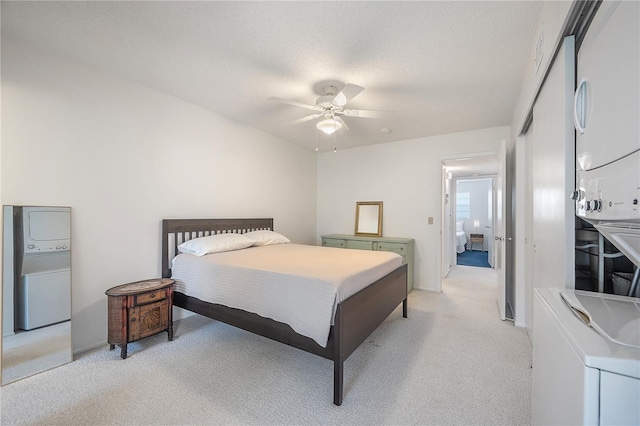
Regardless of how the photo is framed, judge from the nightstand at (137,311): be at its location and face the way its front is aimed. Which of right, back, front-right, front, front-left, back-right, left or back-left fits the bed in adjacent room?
front-left

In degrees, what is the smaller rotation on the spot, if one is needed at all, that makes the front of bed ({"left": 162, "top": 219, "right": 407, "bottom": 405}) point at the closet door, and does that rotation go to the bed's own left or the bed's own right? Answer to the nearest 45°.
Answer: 0° — it already faces it

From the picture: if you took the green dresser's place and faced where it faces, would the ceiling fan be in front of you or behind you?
in front

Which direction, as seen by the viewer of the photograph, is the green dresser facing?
facing the viewer and to the left of the viewer

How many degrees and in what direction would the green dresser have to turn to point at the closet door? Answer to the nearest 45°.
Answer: approximately 45° to its left

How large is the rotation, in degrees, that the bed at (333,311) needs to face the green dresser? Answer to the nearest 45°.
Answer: approximately 90° to its left

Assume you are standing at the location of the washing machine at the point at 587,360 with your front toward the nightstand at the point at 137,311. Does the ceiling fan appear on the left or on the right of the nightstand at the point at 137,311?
right

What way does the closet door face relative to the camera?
to the viewer's left

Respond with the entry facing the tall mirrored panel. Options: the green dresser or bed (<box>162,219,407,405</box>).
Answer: the green dresser

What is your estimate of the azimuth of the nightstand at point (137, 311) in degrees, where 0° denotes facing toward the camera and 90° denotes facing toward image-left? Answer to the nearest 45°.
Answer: approximately 315°

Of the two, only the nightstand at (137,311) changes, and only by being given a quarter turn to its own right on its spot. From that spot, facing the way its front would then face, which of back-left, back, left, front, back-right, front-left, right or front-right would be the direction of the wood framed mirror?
back-left

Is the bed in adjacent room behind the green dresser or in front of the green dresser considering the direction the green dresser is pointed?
behind

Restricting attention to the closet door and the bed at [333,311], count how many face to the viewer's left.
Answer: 1

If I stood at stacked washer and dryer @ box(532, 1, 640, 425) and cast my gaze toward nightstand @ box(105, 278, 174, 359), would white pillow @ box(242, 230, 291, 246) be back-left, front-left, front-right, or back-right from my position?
front-right

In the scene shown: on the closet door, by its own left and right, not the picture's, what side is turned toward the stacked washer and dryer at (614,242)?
left

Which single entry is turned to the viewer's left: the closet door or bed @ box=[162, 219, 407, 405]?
the closet door

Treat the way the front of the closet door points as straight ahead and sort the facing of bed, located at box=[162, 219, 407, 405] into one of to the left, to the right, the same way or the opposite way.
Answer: the opposite way

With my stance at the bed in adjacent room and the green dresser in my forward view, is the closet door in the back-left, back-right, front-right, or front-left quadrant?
front-left
